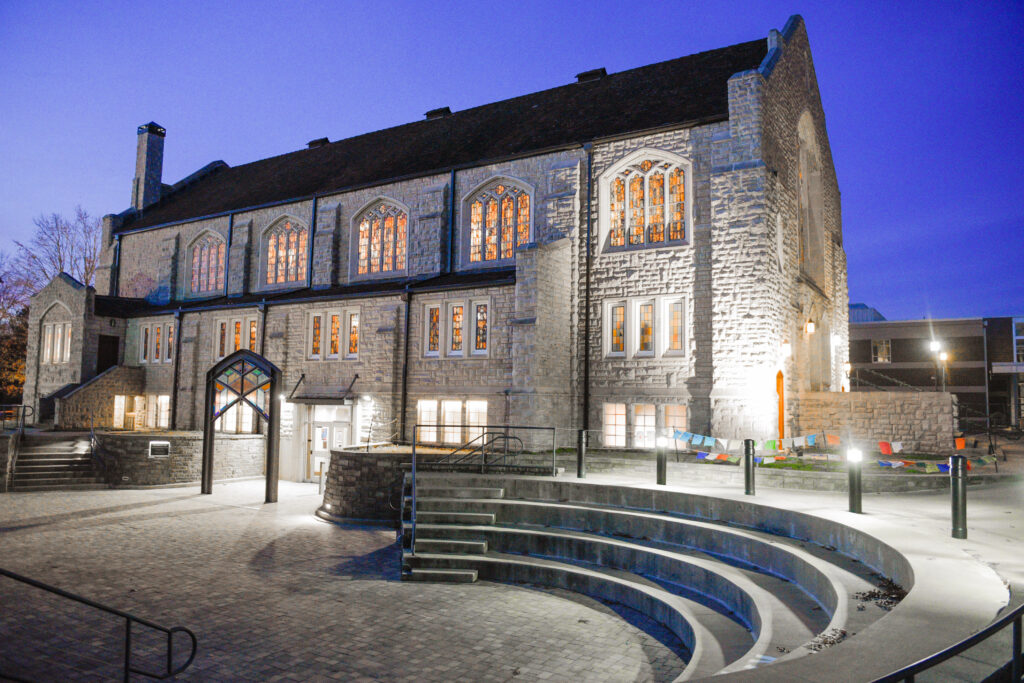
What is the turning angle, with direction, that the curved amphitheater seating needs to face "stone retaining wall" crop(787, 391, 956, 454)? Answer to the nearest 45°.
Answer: approximately 180°

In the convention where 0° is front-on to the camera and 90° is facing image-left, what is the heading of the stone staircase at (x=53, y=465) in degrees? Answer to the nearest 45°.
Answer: approximately 0°

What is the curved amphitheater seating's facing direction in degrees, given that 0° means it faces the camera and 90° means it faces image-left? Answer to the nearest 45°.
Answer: approximately 45°
